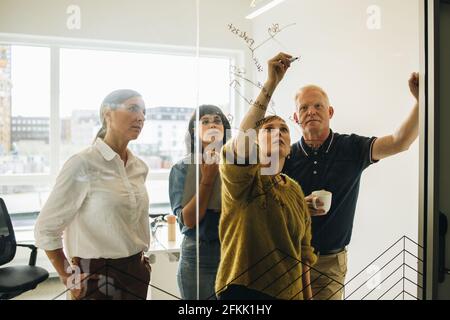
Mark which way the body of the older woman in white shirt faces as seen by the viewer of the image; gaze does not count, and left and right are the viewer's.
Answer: facing the viewer and to the right of the viewer

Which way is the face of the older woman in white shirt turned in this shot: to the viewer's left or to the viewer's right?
to the viewer's right

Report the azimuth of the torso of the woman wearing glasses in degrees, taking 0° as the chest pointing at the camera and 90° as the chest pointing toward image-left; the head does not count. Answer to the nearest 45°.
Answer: approximately 315°

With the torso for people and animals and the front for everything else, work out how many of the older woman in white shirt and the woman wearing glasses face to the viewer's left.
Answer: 0

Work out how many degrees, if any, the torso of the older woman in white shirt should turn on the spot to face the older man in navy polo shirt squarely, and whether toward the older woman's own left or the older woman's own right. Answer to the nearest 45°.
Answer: approximately 45° to the older woman's own left
